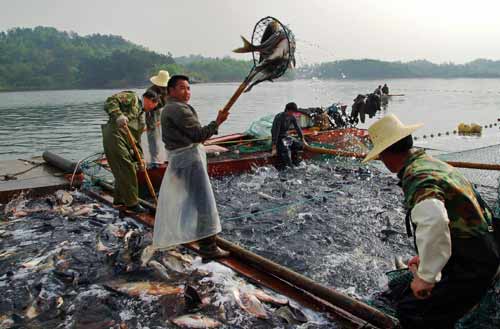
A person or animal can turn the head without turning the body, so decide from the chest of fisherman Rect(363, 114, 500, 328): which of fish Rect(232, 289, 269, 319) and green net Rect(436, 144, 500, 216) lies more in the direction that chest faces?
the fish

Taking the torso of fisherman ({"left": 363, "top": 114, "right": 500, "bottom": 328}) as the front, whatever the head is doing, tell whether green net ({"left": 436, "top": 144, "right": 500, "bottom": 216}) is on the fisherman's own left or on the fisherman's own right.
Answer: on the fisherman's own right

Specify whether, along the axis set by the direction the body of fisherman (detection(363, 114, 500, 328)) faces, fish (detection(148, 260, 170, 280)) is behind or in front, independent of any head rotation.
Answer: in front

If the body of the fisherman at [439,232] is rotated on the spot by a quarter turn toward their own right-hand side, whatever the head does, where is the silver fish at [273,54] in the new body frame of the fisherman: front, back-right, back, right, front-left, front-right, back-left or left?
front-left

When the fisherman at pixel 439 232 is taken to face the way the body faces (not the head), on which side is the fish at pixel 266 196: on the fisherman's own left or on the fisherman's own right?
on the fisherman's own right

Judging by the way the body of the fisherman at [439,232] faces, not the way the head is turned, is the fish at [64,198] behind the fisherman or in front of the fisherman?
in front

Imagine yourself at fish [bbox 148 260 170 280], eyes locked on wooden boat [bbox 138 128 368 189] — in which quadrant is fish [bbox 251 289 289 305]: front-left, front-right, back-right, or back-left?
back-right

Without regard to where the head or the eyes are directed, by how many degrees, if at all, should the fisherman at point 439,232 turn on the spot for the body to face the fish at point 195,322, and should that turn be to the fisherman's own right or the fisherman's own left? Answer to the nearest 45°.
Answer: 0° — they already face it

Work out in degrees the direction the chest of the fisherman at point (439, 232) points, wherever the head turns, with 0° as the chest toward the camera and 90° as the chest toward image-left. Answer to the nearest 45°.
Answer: approximately 90°

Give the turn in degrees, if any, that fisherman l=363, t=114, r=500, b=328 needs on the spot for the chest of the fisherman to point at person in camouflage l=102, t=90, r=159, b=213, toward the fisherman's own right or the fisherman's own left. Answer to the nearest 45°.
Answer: approximately 45° to the fisherman's own right
